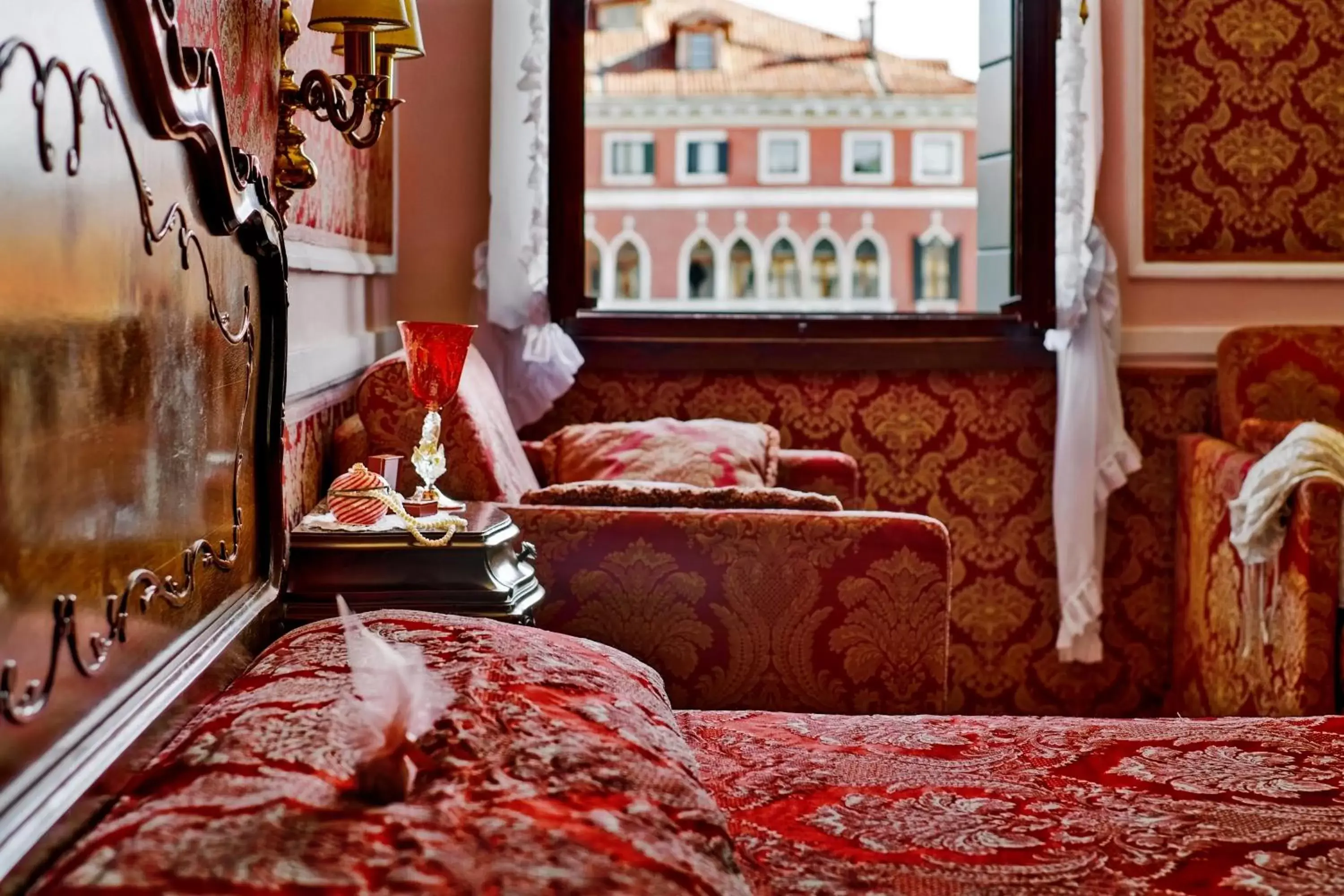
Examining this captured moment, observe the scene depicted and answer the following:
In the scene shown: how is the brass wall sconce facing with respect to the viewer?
to the viewer's right

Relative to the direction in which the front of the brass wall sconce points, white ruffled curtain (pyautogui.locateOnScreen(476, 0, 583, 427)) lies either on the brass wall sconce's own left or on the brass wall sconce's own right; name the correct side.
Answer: on the brass wall sconce's own left

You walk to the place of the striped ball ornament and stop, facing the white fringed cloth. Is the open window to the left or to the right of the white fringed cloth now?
left
